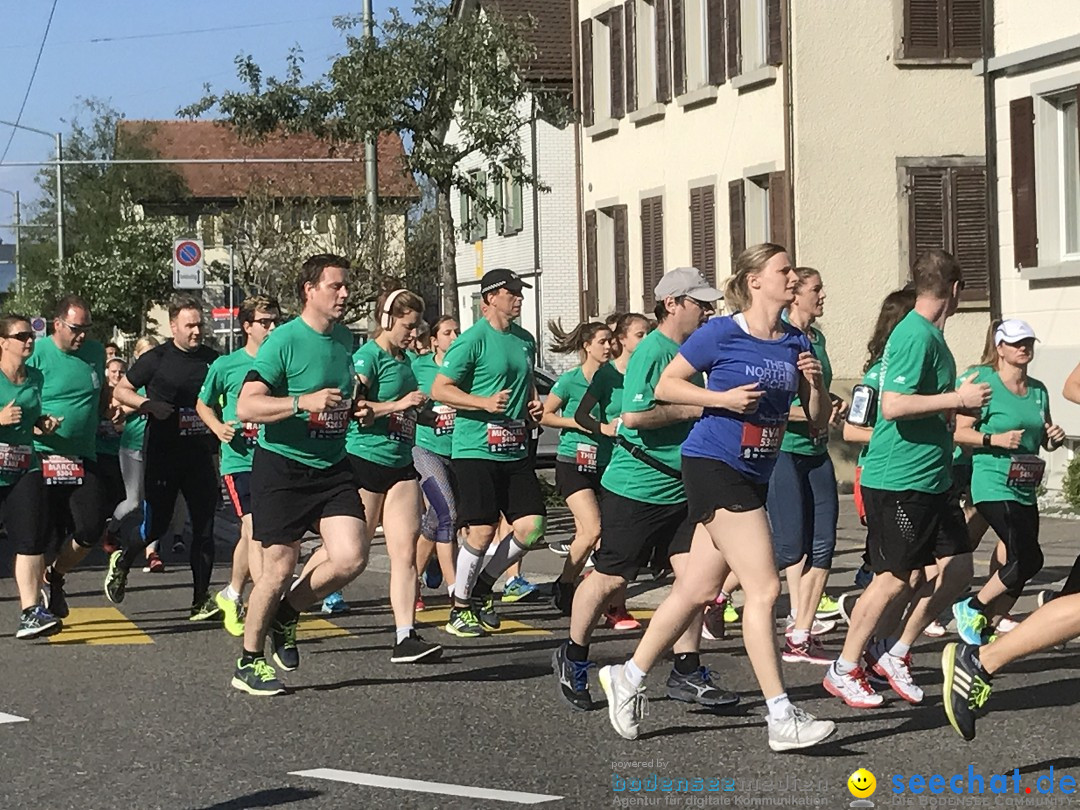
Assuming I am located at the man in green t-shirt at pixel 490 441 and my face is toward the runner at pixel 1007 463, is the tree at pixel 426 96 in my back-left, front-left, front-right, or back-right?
back-left

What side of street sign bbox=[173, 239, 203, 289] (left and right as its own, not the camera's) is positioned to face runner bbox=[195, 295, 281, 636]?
front

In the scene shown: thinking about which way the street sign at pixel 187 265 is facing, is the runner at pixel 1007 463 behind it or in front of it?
in front

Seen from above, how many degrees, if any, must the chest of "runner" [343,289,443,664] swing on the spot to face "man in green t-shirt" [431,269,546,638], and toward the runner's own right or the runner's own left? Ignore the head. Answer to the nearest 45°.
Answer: approximately 90° to the runner's own left

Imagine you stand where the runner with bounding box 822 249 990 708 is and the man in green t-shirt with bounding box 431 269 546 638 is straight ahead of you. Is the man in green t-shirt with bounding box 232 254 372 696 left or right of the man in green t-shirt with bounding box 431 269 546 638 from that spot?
left

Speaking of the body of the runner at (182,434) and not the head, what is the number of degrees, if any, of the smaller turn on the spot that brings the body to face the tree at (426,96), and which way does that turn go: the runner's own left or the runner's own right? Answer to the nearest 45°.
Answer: approximately 135° to the runner's own left

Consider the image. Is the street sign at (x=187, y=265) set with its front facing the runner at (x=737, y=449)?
yes
